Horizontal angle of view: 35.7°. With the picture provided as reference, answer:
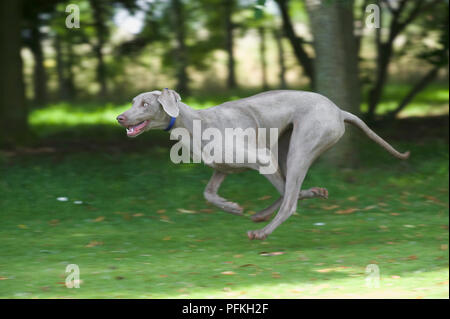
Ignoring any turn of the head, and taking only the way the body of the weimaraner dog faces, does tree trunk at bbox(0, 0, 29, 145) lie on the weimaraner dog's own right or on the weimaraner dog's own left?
on the weimaraner dog's own right

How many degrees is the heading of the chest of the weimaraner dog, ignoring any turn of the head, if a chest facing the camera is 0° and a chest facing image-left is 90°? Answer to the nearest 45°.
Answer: approximately 90°

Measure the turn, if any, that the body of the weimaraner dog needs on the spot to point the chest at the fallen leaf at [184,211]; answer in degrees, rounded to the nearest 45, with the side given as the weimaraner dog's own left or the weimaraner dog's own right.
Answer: approximately 45° to the weimaraner dog's own right

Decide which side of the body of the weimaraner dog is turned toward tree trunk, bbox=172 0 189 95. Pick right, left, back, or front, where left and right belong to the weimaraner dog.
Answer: right

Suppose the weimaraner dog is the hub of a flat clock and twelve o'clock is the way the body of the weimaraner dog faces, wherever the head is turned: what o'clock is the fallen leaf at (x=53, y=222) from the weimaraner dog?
The fallen leaf is roughly at 1 o'clock from the weimaraner dog.

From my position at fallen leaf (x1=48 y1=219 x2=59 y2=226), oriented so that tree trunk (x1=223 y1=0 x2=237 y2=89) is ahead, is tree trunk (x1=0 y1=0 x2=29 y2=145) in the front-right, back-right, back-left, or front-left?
front-left

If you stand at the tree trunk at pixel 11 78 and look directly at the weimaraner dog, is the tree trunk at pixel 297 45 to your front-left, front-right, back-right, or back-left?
front-left

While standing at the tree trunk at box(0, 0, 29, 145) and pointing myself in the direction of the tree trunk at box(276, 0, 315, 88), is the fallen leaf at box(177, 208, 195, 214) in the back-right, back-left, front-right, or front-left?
front-right

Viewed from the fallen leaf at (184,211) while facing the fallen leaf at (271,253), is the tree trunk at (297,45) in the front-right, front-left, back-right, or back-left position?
back-left

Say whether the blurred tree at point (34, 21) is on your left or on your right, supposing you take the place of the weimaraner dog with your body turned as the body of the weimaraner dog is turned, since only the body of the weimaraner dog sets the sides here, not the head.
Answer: on your right

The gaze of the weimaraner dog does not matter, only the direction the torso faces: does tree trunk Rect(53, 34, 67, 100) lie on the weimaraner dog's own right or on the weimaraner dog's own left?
on the weimaraner dog's own right

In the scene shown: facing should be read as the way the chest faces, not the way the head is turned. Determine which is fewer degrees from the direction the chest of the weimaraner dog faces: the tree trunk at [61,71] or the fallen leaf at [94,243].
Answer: the fallen leaf

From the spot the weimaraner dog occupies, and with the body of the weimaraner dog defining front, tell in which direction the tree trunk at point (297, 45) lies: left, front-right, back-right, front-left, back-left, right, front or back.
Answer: right

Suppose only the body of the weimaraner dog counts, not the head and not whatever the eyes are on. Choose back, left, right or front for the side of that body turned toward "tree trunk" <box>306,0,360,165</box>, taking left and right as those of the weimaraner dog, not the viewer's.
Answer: right

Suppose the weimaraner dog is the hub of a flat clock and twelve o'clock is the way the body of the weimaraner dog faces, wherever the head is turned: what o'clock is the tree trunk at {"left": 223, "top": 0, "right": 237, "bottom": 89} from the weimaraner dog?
The tree trunk is roughly at 3 o'clock from the weimaraner dog.
